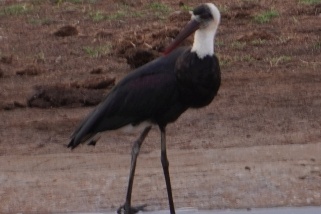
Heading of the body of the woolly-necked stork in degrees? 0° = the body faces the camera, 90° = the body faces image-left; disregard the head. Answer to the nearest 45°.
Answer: approximately 270°
